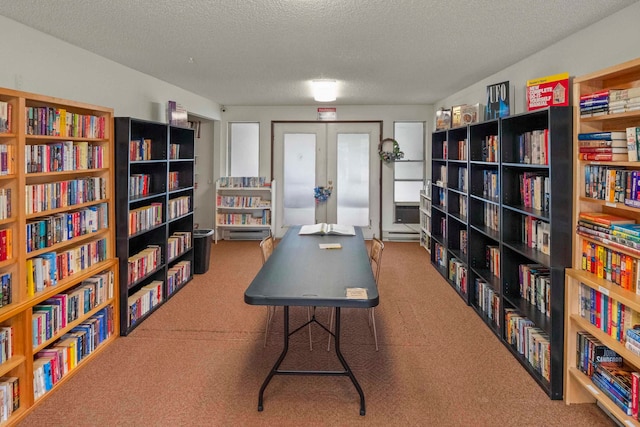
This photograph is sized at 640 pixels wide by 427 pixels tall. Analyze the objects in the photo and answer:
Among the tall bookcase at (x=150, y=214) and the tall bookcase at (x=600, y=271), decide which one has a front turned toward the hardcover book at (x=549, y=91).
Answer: the tall bookcase at (x=150, y=214)

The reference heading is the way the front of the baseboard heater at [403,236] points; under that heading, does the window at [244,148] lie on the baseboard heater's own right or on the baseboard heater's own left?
on the baseboard heater's own right

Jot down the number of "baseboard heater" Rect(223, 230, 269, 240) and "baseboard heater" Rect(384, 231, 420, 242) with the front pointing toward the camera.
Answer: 2

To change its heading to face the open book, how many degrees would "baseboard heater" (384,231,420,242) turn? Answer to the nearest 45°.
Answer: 0° — it already faces it

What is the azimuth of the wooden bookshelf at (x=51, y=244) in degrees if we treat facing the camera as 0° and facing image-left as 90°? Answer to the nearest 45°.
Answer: approximately 315°
